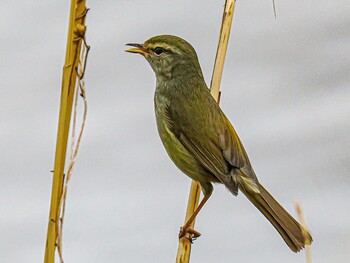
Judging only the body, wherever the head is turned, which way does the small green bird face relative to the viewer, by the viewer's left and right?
facing to the left of the viewer
